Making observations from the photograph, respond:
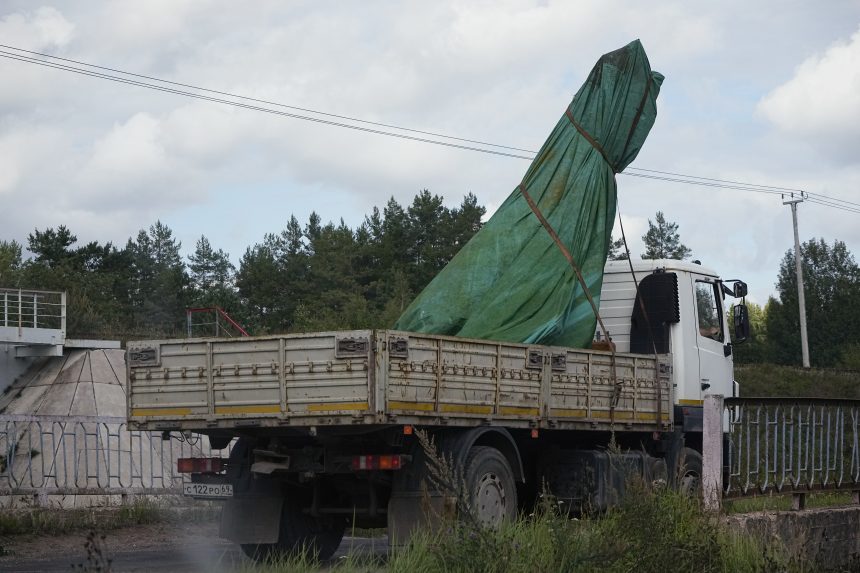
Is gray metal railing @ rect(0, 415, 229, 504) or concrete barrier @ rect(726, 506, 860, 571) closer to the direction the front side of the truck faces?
the concrete barrier

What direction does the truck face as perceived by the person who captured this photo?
facing away from the viewer and to the right of the viewer

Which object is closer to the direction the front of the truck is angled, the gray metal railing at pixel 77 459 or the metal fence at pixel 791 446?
the metal fence

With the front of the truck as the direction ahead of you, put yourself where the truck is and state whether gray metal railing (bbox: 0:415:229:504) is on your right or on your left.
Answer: on your left
